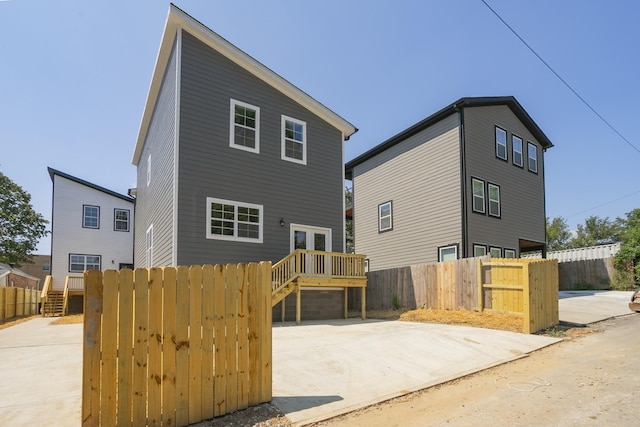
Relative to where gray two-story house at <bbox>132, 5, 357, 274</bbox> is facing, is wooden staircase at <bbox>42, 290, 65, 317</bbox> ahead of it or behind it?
ahead

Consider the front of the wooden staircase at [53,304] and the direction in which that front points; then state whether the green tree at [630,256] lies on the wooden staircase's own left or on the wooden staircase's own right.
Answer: on the wooden staircase's own left

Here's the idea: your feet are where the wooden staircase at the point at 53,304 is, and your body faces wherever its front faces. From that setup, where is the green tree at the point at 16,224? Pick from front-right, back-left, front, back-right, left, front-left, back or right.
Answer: back

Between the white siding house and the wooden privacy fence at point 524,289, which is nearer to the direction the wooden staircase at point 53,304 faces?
the wooden privacy fence

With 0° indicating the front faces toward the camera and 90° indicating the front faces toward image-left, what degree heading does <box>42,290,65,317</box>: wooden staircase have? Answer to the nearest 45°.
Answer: approximately 0°

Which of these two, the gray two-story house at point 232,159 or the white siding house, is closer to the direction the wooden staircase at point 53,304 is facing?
the gray two-story house

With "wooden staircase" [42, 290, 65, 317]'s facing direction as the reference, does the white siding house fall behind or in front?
behind
